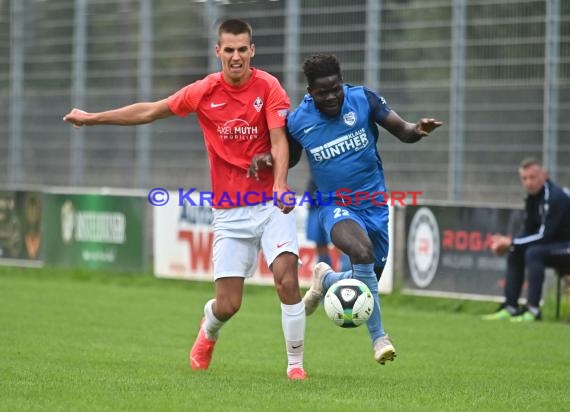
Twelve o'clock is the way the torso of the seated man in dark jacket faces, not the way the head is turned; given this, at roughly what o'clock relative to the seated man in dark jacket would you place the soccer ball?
The soccer ball is roughly at 11 o'clock from the seated man in dark jacket.

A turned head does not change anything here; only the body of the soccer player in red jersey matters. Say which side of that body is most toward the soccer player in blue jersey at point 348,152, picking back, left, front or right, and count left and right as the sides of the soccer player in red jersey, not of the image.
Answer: left

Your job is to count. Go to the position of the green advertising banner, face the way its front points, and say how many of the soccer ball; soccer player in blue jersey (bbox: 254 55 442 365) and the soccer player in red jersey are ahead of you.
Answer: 3

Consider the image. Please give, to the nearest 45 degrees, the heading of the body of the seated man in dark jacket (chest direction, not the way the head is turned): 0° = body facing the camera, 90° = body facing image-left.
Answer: approximately 45°

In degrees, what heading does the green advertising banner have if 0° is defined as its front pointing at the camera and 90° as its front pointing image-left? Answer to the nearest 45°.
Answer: approximately 0°

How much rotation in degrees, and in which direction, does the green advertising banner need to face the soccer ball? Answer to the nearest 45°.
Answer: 0° — it already faces it

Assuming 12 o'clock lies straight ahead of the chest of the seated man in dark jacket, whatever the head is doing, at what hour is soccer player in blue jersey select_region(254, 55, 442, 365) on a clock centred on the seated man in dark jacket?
The soccer player in blue jersey is roughly at 11 o'clock from the seated man in dark jacket.

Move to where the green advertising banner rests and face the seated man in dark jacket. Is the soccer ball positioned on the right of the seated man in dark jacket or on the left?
right
